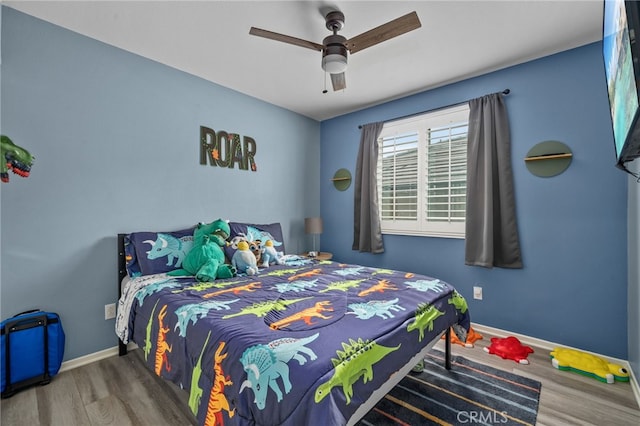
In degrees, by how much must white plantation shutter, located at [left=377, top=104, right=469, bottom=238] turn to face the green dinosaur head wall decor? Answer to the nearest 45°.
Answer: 0° — it already faces it

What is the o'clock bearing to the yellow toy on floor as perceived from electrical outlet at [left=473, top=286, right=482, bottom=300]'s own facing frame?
The yellow toy on floor is roughly at 10 o'clock from the electrical outlet.

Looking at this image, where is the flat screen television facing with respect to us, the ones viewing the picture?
facing to the left of the viewer

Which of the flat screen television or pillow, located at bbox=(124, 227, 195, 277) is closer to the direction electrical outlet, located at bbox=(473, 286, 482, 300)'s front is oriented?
the flat screen television

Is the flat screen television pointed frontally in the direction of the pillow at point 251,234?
yes

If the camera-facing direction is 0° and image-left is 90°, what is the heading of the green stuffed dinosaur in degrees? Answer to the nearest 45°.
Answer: approximately 315°
